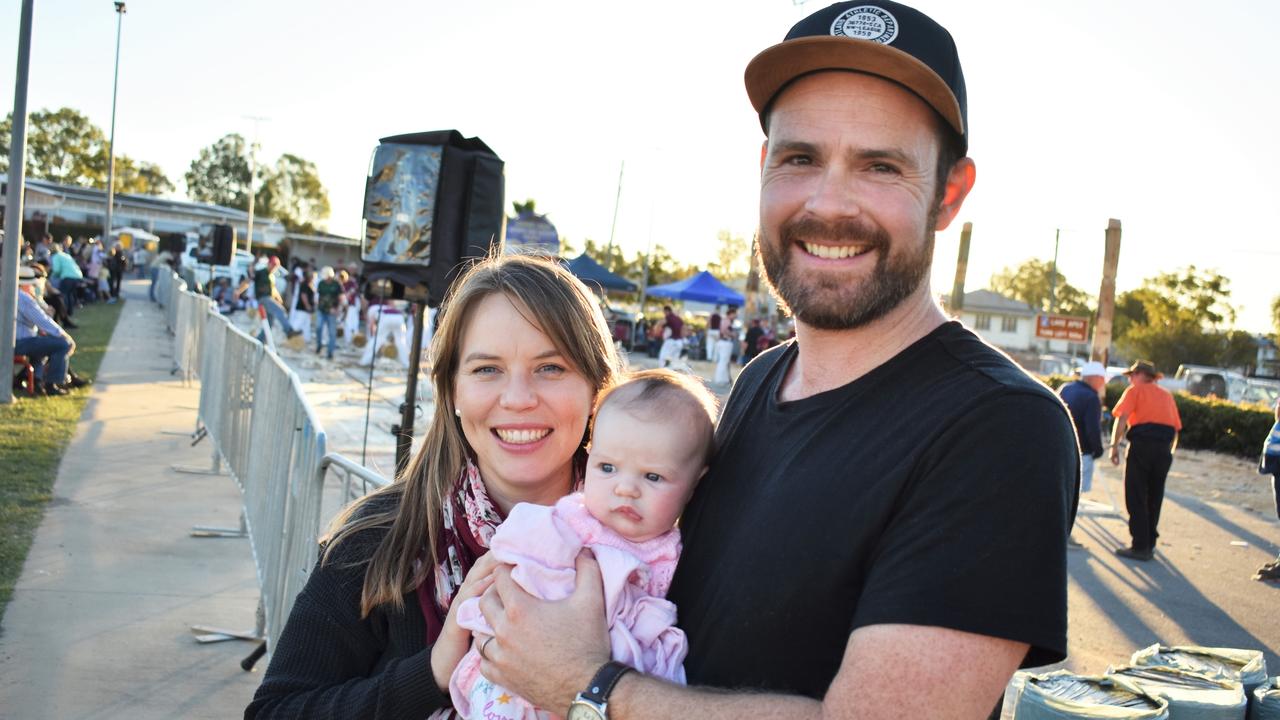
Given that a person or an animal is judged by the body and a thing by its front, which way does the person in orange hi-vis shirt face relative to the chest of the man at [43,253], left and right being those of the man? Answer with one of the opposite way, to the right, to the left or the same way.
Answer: to the left

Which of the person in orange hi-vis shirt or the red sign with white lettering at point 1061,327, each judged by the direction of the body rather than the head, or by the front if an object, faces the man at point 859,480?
the red sign with white lettering

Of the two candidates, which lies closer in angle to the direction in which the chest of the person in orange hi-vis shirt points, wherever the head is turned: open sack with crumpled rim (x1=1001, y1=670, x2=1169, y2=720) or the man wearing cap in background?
the man wearing cap in background

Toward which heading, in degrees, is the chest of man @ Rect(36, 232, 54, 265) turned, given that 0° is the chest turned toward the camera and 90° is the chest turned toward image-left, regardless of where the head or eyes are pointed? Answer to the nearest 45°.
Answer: approximately 270°

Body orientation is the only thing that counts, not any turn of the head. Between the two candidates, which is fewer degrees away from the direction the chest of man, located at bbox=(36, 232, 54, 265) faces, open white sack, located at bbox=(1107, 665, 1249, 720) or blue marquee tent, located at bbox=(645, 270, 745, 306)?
the blue marquee tent

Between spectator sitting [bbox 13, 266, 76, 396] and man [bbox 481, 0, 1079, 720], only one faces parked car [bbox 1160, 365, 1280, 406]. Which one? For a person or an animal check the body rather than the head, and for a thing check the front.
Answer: the spectator sitting

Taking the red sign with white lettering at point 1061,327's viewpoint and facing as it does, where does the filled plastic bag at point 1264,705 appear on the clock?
The filled plastic bag is roughly at 12 o'clock from the red sign with white lettering.

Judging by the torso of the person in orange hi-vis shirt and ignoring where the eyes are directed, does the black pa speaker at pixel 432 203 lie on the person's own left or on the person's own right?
on the person's own left

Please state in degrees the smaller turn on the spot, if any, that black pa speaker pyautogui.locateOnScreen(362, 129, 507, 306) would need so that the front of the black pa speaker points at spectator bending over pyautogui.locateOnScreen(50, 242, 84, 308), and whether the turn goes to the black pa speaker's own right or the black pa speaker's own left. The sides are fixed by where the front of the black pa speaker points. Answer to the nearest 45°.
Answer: approximately 90° to the black pa speaker's own right

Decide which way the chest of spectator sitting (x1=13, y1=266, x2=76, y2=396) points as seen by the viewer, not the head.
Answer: to the viewer's right
